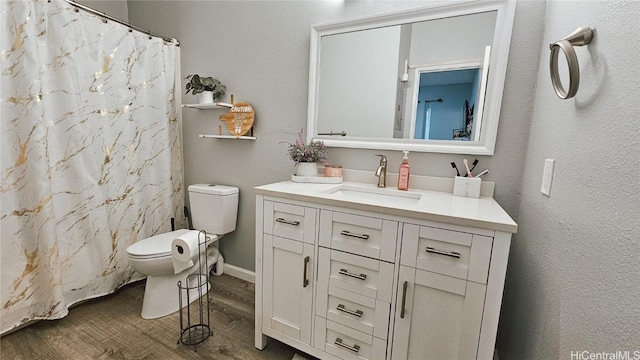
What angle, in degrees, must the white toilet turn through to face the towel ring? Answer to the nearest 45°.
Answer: approximately 90° to its left

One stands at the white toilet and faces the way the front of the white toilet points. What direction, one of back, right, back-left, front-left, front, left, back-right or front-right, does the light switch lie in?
left

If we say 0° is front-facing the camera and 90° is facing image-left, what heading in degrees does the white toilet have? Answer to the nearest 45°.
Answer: approximately 45°

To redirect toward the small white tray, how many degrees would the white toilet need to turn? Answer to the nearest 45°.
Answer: approximately 90° to its left

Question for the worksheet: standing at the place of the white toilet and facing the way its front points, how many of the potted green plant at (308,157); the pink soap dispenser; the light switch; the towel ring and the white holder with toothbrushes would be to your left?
5

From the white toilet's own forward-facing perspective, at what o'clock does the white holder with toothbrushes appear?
The white holder with toothbrushes is roughly at 9 o'clock from the white toilet.

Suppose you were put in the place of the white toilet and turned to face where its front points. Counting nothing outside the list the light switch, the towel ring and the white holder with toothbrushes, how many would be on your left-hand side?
3

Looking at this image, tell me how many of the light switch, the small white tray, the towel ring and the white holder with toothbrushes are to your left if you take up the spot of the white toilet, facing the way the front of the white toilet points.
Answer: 4

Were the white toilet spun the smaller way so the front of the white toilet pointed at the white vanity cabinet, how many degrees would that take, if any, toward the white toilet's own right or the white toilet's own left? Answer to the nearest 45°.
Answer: approximately 90° to the white toilet's own left

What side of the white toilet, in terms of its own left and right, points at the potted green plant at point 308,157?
left

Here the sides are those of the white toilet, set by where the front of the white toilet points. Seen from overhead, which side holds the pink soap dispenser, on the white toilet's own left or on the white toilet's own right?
on the white toilet's own left
